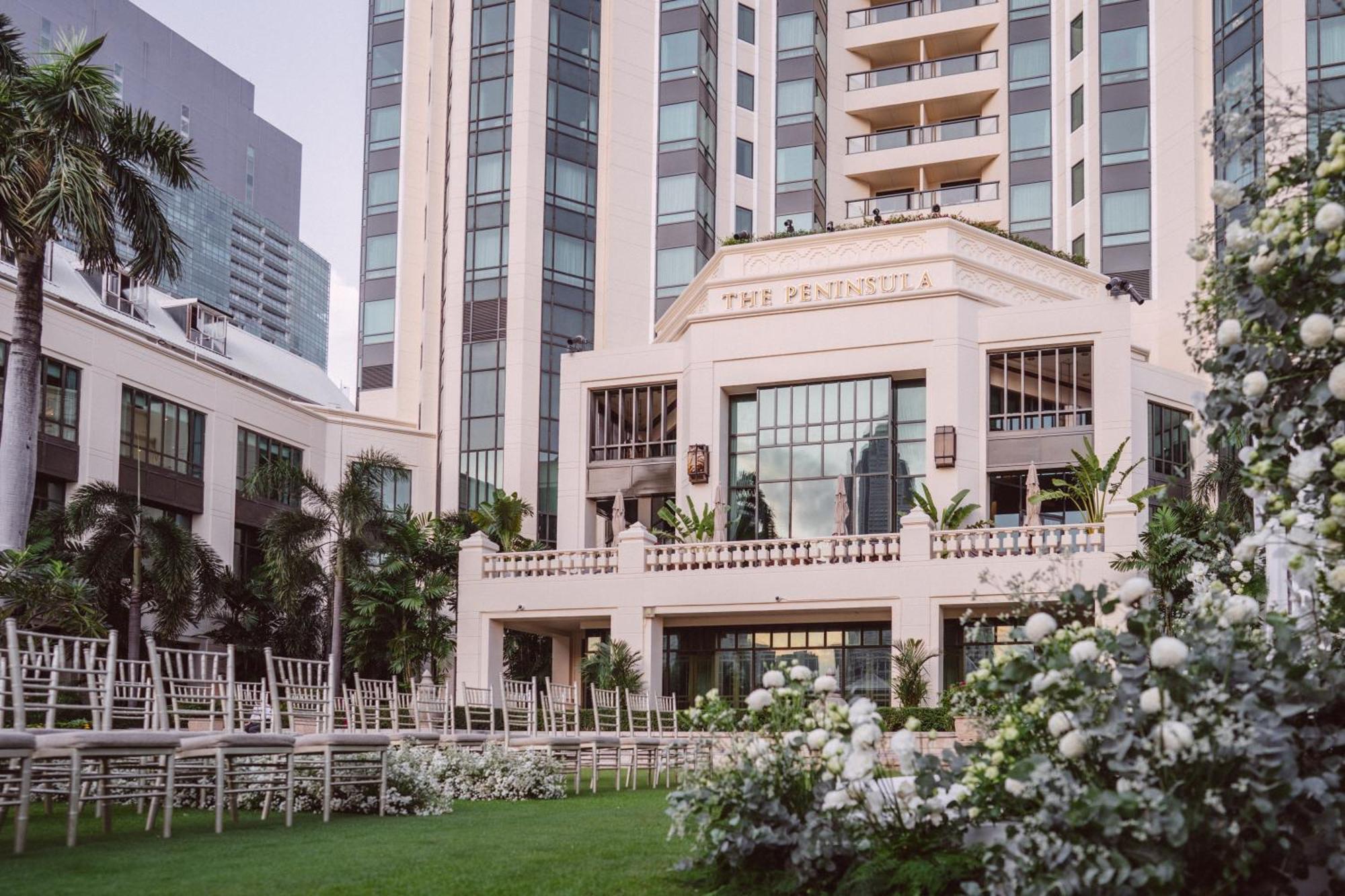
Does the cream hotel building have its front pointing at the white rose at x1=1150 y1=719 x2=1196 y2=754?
yes

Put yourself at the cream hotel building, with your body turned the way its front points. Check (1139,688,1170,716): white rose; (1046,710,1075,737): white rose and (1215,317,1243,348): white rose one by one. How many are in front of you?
3

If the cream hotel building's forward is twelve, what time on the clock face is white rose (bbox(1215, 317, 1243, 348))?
The white rose is roughly at 12 o'clock from the cream hotel building.

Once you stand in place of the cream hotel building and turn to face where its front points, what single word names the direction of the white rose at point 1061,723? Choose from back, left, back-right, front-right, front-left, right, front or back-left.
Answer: front

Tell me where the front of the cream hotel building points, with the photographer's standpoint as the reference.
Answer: facing the viewer

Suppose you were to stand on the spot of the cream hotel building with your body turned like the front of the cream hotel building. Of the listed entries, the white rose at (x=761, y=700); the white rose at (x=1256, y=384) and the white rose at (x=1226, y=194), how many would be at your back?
0

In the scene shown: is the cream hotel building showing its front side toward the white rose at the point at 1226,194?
yes

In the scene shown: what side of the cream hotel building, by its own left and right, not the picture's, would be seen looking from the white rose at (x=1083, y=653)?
front

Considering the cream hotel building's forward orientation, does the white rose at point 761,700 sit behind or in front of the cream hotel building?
in front

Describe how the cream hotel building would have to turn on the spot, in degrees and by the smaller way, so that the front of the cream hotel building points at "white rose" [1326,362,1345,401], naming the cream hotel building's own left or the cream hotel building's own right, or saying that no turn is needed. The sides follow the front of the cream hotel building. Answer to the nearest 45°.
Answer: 0° — it already faces it

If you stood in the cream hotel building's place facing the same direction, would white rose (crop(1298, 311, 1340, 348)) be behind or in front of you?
in front

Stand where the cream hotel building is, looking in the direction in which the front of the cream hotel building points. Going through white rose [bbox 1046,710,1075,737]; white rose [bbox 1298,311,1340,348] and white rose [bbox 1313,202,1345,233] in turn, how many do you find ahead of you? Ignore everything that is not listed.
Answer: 3

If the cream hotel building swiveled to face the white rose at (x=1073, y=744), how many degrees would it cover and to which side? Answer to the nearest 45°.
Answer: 0° — it already faces it

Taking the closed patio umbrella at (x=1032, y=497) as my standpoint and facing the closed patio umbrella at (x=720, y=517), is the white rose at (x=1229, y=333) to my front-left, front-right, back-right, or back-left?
back-left

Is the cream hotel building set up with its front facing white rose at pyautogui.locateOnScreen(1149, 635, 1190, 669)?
yes

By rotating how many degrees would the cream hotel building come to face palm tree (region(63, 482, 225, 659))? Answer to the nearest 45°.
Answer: approximately 45° to its right

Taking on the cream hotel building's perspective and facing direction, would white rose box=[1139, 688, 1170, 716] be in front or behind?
in front

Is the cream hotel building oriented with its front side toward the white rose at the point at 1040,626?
yes
